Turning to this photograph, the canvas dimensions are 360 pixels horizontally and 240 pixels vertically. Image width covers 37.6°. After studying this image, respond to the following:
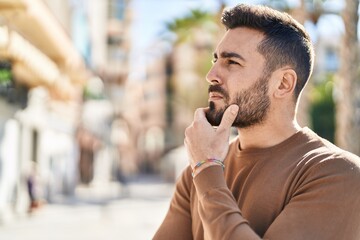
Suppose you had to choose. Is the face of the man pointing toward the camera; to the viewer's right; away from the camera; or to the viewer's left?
to the viewer's left

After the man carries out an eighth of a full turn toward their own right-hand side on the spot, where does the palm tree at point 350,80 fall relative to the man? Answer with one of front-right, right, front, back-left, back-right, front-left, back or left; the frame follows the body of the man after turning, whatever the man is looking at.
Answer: right

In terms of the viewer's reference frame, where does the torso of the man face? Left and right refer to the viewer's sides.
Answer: facing the viewer and to the left of the viewer
